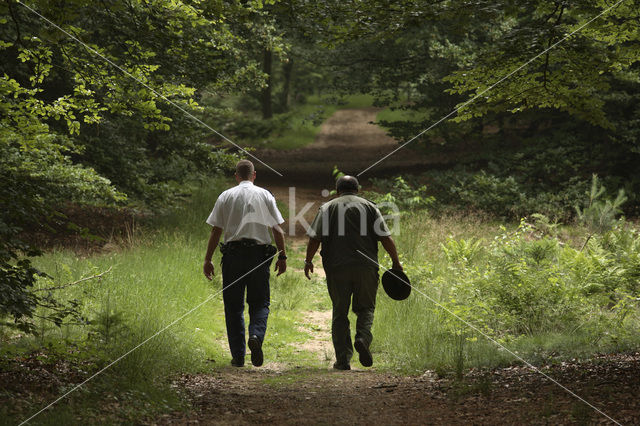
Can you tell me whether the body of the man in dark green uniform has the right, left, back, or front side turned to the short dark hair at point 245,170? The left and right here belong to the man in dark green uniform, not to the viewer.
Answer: left

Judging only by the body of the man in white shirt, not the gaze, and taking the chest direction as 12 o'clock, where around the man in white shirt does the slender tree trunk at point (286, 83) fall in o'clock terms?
The slender tree trunk is roughly at 12 o'clock from the man in white shirt.

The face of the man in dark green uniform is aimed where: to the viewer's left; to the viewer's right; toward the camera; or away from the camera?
away from the camera

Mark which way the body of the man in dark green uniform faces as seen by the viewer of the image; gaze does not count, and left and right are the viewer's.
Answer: facing away from the viewer

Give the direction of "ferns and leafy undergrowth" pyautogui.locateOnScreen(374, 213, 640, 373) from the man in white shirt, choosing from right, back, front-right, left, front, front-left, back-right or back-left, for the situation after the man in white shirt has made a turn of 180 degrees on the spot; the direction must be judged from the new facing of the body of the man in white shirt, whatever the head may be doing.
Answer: left

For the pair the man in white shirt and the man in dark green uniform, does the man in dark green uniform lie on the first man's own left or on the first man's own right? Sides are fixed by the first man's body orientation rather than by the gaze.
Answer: on the first man's own right

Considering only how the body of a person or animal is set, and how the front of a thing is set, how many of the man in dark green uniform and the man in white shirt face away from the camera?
2

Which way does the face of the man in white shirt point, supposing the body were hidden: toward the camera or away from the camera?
away from the camera

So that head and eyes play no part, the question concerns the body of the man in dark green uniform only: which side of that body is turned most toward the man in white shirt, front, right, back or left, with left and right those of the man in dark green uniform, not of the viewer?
left

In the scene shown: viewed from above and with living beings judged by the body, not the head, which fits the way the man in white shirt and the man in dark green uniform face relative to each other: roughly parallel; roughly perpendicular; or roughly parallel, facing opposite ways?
roughly parallel

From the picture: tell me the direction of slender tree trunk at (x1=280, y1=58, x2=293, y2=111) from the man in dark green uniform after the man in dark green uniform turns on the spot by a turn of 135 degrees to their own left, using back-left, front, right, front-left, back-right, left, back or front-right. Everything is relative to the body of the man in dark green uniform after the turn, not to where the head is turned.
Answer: back-right

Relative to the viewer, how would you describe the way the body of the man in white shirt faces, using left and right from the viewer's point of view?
facing away from the viewer
